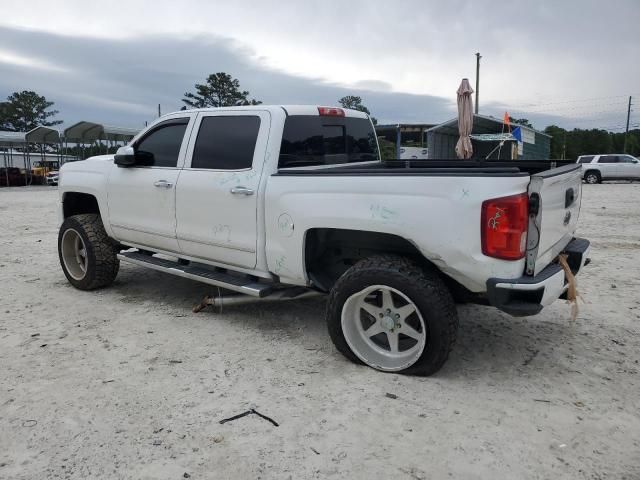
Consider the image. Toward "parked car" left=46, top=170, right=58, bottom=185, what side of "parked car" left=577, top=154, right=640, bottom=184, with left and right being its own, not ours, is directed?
back

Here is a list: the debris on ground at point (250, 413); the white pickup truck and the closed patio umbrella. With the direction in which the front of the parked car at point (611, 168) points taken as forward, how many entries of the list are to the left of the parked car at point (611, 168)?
0

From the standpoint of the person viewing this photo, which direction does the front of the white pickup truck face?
facing away from the viewer and to the left of the viewer

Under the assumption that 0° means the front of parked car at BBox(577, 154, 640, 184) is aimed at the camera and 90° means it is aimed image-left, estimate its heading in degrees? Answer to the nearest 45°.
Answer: approximately 270°

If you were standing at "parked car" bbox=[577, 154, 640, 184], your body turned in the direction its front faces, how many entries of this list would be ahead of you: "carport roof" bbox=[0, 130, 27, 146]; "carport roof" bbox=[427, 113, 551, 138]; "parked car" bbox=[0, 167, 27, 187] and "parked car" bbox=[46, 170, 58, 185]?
0

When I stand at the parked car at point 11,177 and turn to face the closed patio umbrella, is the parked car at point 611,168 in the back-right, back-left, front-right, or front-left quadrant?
front-left

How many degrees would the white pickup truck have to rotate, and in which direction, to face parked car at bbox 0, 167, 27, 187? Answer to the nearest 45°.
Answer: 0° — it already faces it

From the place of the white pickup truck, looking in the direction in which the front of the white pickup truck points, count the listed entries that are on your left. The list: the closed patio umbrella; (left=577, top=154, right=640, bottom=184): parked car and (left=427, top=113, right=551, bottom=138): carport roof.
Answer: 0

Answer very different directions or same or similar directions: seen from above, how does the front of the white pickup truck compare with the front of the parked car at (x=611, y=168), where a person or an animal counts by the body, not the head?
very different directions

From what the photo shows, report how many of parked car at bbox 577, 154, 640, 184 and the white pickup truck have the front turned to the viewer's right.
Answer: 1

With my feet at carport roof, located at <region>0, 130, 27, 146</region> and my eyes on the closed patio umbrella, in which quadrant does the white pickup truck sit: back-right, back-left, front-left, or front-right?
front-right

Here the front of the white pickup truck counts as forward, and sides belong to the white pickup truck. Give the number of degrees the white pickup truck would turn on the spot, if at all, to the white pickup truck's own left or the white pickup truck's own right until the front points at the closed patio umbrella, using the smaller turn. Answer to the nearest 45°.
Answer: approximately 45° to the white pickup truck's own right

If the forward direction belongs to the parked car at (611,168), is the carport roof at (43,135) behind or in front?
behind

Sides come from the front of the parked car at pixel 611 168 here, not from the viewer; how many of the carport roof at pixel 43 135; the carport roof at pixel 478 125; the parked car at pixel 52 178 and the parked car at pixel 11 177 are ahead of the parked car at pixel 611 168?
0

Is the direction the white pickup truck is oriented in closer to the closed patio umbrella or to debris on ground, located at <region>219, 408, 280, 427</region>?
the closed patio umbrella

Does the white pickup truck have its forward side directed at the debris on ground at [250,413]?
no
